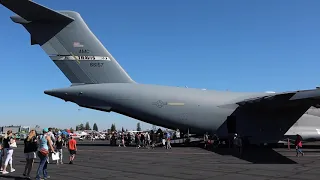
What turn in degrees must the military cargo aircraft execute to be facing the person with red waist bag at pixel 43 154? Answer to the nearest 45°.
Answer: approximately 135° to its right

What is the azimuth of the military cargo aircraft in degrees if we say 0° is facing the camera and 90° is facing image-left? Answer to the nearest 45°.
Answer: approximately 225°

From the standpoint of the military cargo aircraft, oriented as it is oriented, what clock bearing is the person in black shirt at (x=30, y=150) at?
The person in black shirt is roughly at 5 o'clock from the military cargo aircraft.
